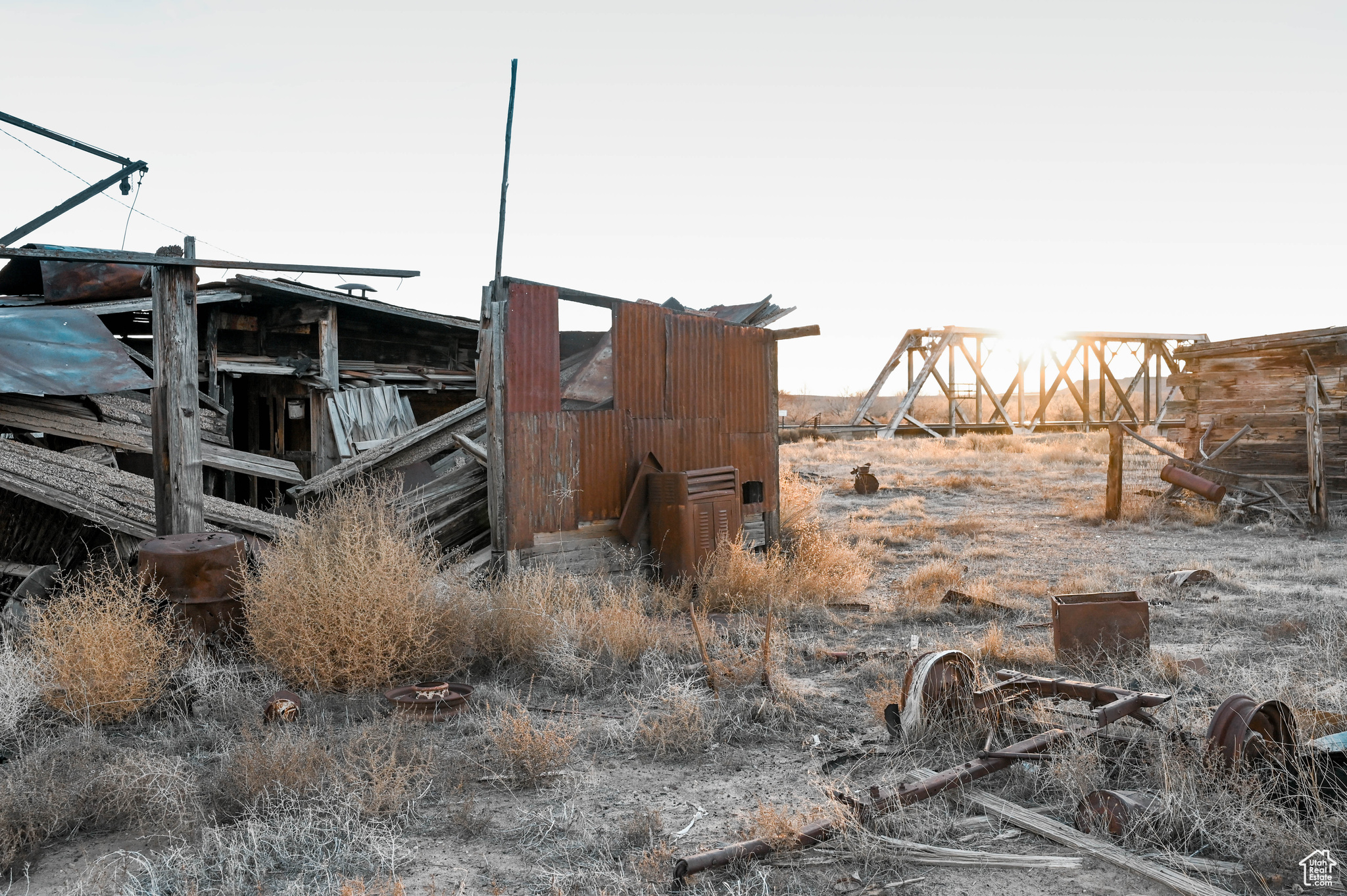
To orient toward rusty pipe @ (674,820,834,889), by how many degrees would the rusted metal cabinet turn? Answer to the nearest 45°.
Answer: approximately 45° to its right

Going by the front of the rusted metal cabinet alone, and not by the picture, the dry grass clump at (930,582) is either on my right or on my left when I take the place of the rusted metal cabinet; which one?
on my left

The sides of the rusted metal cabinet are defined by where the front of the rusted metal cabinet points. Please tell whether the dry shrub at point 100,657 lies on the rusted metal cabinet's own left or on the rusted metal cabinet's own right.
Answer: on the rusted metal cabinet's own right

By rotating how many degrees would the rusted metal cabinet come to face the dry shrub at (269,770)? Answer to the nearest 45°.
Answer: approximately 45° to its right

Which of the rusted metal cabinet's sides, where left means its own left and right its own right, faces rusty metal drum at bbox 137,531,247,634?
right

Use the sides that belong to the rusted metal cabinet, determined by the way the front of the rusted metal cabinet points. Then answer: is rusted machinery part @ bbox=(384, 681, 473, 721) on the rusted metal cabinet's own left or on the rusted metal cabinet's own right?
on the rusted metal cabinet's own right

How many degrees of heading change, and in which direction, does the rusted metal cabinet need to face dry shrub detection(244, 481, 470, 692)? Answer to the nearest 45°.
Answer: approximately 90° to its right

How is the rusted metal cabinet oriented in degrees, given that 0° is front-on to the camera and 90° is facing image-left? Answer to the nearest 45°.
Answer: approximately 315°
